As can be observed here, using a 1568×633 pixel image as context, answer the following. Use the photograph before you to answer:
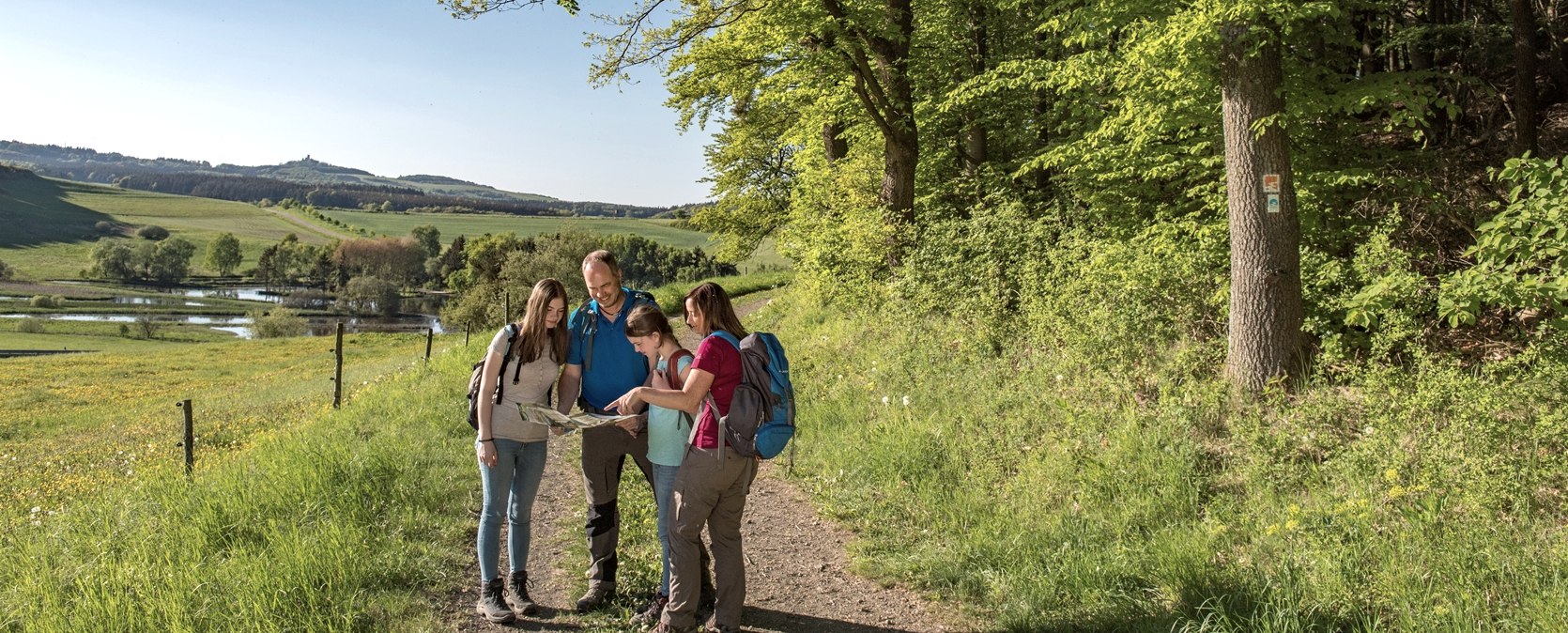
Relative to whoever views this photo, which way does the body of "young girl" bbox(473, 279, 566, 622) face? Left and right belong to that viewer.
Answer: facing the viewer and to the right of the viewer

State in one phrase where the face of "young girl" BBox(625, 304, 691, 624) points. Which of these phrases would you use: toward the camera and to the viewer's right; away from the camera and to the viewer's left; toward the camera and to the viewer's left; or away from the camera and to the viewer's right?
toward the camera and to the viewer's left

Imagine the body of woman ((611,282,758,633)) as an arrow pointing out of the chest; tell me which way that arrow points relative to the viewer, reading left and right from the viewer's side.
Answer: facing to the left of the viewer

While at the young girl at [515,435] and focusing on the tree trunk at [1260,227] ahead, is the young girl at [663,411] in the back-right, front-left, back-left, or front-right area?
front-right

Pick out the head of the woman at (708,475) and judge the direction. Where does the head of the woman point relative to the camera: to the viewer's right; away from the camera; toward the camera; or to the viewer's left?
to the viewer's left
